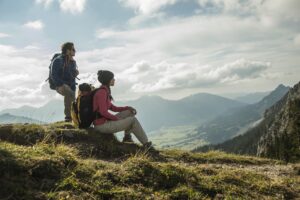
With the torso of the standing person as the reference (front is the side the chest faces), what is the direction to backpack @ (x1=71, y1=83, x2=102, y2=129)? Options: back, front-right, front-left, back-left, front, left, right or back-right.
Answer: right

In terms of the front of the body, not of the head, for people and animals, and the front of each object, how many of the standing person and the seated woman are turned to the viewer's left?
0

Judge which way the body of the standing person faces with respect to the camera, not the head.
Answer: to the viewer's right

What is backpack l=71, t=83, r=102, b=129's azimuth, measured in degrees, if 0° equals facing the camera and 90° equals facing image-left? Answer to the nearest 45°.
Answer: approximately 90°

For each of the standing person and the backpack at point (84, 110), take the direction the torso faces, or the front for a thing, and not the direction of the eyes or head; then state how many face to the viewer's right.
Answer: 1

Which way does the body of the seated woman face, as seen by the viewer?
to the viewer's right

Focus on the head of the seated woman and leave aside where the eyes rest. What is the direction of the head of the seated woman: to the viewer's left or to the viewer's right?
to the viewer's right
